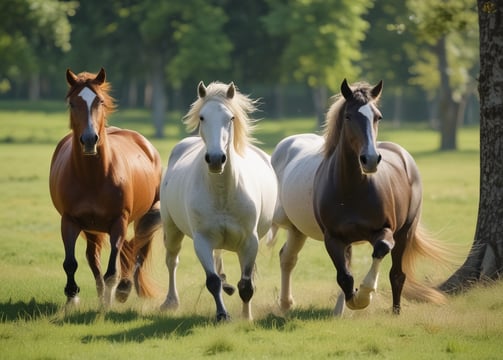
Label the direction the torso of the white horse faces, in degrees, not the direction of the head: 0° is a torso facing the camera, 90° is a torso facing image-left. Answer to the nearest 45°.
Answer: approximately 0°

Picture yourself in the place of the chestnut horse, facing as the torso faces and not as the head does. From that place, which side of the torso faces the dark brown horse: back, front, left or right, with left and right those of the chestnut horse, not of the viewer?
left

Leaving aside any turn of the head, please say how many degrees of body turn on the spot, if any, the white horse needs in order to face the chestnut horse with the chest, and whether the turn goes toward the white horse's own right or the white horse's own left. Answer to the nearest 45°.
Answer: approximately 135° to the white horse's own right

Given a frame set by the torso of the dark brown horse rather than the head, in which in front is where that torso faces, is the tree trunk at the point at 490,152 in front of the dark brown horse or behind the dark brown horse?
behind

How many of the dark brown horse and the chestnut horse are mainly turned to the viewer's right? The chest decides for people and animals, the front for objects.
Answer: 0

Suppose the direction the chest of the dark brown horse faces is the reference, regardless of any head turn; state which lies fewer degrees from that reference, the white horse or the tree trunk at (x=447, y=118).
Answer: the white horse

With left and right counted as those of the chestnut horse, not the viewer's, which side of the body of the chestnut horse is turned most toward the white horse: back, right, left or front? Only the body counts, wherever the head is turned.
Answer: left

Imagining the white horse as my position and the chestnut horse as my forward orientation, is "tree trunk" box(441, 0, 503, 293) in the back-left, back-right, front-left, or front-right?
back-right

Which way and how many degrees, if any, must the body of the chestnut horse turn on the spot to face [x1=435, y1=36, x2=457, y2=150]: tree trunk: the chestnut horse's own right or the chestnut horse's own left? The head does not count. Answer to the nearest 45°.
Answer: approximately 180°

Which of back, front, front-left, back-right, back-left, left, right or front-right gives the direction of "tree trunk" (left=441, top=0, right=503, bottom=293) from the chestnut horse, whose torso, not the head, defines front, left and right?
back-left

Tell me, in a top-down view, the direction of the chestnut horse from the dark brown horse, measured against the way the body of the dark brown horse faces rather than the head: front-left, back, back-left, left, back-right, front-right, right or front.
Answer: front-right

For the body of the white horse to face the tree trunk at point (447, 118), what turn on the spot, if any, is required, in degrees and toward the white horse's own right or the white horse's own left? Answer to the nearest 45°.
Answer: approximately 180°

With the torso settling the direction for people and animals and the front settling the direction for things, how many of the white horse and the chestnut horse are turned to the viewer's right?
0
